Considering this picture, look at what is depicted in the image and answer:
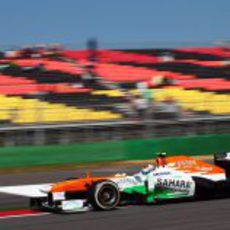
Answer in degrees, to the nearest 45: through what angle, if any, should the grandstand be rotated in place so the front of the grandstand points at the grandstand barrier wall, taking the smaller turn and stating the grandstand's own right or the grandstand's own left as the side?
0° — it already faces it

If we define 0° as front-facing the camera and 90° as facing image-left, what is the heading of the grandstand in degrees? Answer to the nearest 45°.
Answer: approximately 0°

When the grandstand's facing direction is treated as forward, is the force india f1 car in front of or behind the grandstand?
in front
